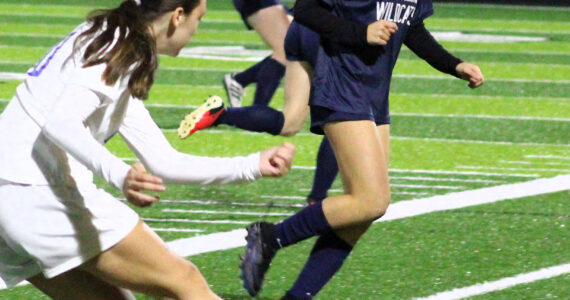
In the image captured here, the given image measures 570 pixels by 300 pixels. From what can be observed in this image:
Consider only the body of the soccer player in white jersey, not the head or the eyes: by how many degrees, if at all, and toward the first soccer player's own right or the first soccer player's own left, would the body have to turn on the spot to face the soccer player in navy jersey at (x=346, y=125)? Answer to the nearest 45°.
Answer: approximately 45° to the first soccer player's own left

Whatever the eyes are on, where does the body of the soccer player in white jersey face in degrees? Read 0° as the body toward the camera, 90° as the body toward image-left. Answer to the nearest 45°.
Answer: approximately 270°

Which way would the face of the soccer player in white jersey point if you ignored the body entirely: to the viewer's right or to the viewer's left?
to the viewer's right

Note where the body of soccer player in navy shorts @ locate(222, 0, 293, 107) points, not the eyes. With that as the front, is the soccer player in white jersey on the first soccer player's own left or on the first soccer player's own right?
on the first soccer player's own right
